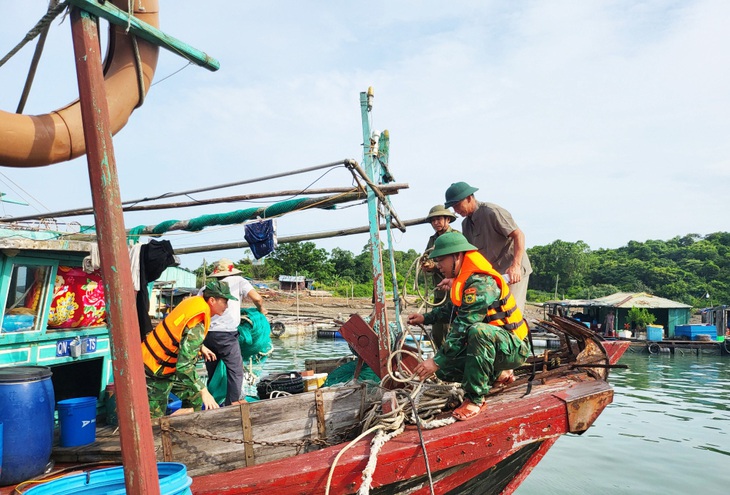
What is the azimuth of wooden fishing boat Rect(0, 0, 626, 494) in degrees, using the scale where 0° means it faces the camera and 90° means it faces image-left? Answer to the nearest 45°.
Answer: approximately 270°

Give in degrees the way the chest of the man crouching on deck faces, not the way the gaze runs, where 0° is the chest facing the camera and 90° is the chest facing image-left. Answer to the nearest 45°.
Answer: approximately 90°

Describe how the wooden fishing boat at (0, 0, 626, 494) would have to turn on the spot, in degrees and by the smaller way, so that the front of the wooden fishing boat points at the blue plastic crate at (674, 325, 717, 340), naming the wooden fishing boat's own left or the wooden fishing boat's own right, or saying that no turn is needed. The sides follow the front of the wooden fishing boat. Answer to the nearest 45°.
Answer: approximately 45° to the wooden fishing boat's own left
